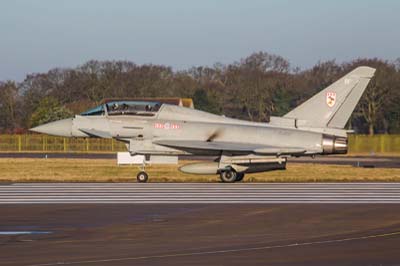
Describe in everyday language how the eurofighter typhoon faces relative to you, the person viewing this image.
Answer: facing to the left of the viewer
